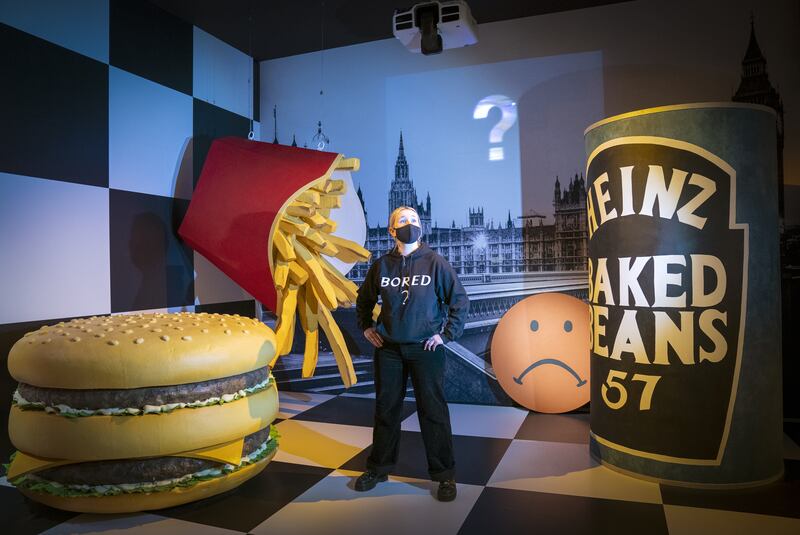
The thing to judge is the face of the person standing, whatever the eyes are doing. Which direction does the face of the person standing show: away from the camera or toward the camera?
toward the camera

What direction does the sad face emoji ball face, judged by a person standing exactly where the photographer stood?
facing the viewer

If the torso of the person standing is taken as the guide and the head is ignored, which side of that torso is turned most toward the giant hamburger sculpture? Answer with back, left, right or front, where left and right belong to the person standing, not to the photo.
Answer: right

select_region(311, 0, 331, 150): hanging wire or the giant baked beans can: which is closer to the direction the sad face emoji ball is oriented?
the giant baked beans can

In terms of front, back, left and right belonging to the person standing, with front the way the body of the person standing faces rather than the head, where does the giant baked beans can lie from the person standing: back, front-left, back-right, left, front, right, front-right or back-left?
left

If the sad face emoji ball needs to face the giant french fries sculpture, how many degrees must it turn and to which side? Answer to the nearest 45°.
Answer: approximately 45° to its right

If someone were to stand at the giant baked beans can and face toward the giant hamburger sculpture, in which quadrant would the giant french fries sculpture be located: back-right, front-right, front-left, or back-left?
front-right

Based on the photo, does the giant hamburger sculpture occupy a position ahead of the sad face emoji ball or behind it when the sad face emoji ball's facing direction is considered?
ahead

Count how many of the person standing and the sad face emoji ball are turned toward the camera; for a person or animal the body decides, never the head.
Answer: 2

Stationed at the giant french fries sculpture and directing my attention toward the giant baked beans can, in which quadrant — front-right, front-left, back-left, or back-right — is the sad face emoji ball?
front-left

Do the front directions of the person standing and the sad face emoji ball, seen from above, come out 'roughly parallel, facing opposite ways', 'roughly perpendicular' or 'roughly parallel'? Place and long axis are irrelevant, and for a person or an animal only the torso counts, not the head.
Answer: roughly parallel

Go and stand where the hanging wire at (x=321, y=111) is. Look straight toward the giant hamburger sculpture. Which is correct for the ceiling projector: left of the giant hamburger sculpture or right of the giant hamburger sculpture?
left
